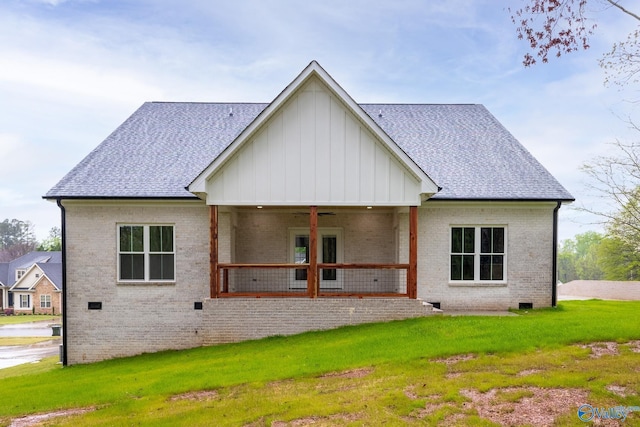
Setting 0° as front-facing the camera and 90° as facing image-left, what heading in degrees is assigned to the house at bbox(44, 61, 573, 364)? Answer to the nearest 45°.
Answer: approximately 180°
